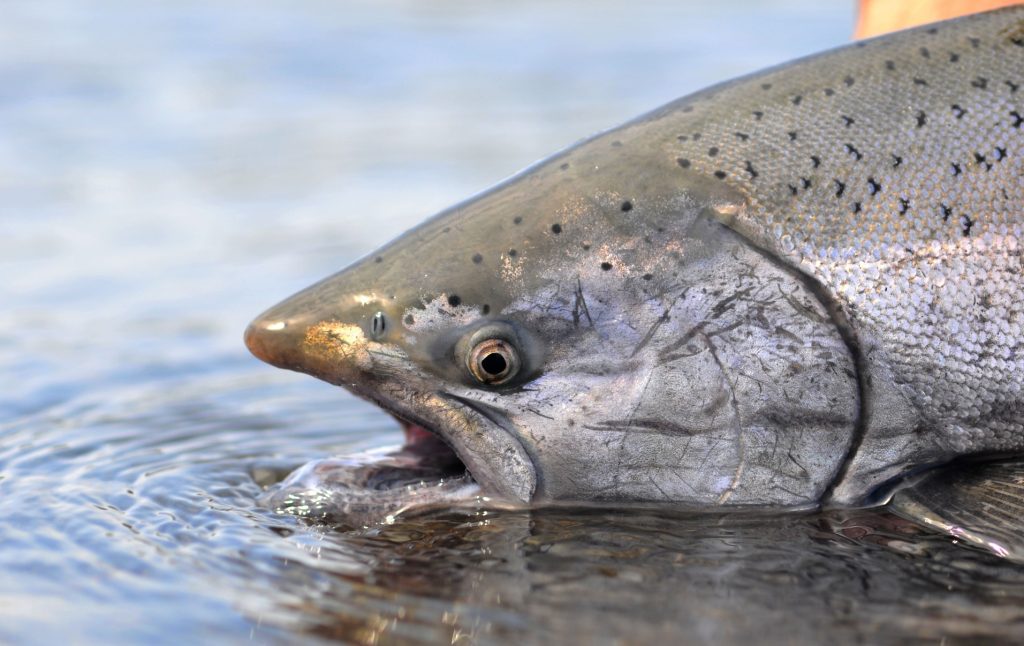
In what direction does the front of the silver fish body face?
to the viewer's left
